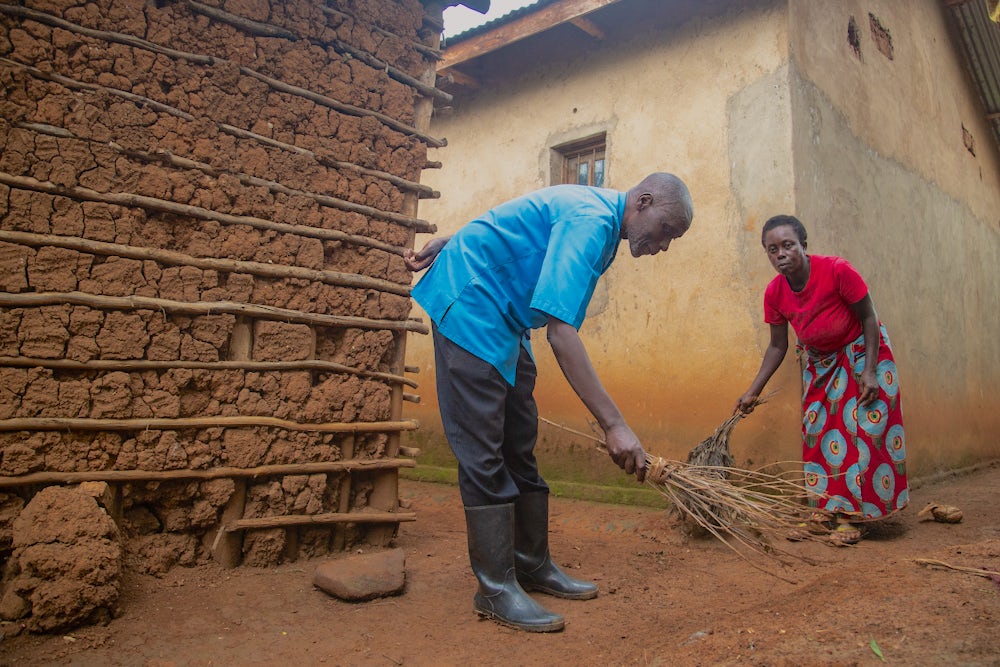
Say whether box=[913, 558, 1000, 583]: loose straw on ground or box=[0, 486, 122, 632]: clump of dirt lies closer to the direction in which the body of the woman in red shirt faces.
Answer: the clump of dirt

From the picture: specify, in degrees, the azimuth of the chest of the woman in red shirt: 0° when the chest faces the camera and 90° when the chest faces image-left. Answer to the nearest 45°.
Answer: approximately 45°

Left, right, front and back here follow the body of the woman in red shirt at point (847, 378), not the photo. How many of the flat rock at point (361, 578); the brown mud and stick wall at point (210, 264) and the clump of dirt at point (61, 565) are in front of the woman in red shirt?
3

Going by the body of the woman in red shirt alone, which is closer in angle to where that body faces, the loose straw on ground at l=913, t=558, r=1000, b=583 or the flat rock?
the flat rock

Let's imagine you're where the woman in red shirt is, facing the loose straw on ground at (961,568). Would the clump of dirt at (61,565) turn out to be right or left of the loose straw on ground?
right

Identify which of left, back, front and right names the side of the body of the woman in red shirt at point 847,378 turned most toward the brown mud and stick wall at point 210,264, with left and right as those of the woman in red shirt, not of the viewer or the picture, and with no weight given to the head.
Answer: front

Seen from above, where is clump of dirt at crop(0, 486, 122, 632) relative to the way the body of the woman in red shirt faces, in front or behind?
in front

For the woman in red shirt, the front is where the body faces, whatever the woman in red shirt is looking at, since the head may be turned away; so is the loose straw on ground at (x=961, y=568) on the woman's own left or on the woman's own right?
on the woman's own left

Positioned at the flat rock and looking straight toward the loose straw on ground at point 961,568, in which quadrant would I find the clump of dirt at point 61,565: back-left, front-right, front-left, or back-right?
back-right

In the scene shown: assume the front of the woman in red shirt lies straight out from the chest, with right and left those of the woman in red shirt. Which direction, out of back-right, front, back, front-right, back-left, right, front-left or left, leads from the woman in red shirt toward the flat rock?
front
